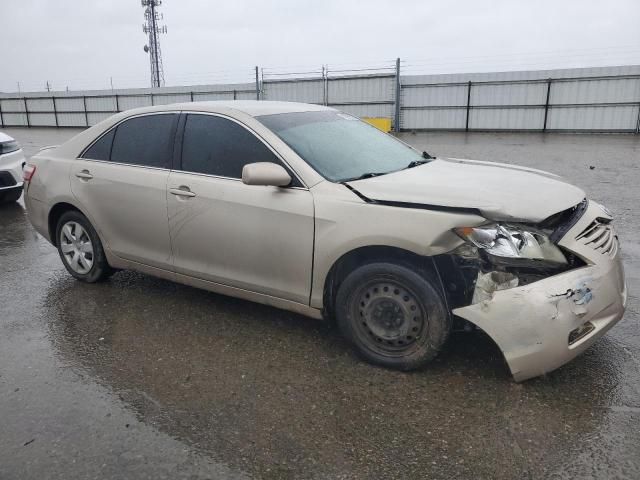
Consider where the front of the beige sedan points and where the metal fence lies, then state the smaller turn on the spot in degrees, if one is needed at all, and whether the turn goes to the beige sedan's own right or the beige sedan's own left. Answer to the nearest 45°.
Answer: approximately 135° to the beige sedan's own left

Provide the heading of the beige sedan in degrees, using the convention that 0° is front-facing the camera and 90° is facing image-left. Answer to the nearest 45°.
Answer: approximately 315°

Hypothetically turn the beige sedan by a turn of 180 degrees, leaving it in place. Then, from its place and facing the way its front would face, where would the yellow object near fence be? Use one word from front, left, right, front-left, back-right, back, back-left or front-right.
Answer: front-right

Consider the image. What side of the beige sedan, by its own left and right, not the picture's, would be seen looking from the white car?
back
